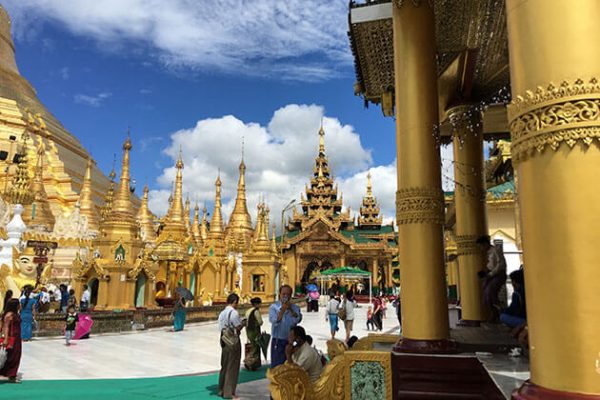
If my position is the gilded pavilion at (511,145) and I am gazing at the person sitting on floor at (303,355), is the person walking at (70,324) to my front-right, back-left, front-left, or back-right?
front-right
